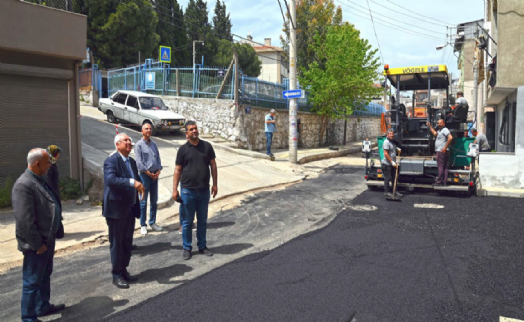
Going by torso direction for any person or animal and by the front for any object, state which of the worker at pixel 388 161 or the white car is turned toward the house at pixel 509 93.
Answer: the white car

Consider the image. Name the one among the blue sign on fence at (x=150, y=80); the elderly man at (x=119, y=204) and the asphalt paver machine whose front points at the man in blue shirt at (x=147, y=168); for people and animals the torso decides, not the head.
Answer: the blue sign on fence

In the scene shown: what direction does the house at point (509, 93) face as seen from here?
to the viewer's left

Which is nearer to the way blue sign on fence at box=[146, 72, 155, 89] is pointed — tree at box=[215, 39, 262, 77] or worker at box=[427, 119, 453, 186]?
the worker

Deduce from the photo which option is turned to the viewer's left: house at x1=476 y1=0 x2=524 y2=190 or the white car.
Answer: the house

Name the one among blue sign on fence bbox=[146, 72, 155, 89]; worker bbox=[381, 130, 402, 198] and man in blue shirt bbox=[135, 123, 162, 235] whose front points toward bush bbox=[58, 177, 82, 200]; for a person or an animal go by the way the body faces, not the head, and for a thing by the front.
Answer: the blue sign on fence

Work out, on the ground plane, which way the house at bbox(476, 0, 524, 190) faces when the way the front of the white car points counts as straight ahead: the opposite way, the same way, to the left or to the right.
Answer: the opposite way

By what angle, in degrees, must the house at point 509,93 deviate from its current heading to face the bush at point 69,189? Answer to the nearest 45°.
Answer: approximately 45° to its left

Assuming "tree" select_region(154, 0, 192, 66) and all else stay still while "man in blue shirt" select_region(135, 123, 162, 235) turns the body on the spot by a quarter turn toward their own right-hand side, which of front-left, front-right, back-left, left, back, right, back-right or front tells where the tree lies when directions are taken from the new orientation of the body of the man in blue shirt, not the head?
back-right

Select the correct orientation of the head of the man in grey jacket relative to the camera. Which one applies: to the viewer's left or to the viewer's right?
to the viewer's right

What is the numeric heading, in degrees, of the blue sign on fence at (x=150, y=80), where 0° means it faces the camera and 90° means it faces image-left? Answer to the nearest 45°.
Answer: approximately 0°

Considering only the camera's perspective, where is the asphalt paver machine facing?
facing away from the viewer
